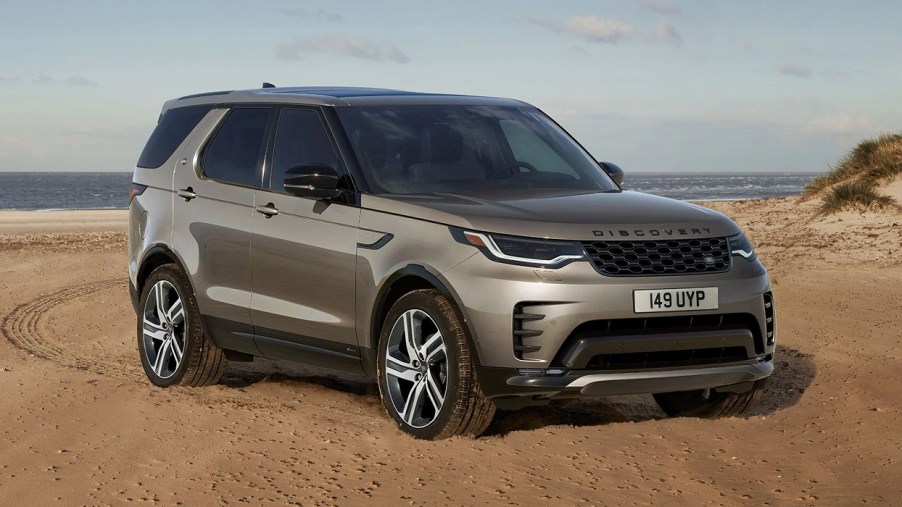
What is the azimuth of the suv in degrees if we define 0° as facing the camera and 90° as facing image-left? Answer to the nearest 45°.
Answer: approximately 315°
